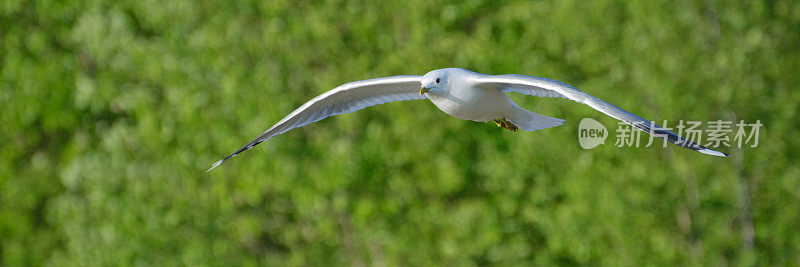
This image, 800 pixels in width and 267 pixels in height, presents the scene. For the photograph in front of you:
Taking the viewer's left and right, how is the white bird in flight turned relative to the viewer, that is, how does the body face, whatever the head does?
facing the viewer and to the left of the viewer
